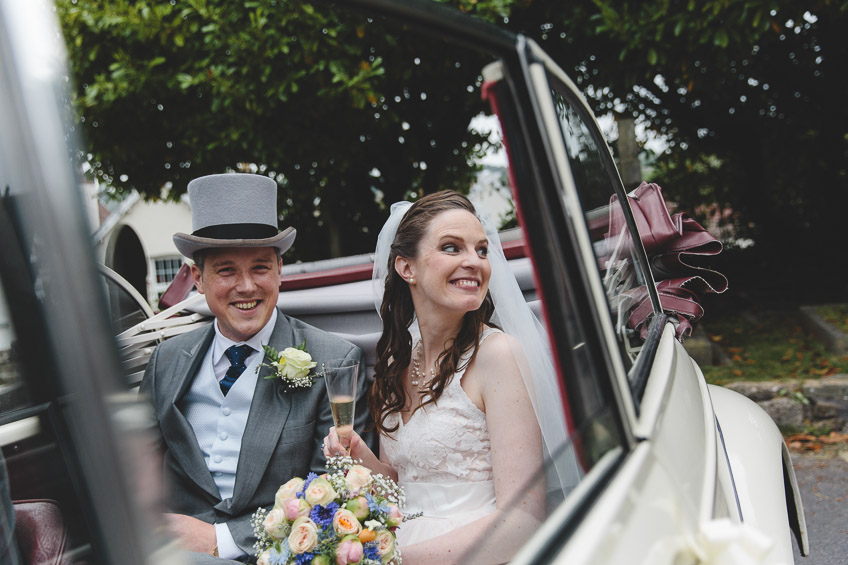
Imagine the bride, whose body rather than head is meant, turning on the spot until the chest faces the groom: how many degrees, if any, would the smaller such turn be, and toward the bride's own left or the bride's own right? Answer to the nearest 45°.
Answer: approximately 90° to the bride's own right

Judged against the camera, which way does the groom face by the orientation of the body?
toward the camera

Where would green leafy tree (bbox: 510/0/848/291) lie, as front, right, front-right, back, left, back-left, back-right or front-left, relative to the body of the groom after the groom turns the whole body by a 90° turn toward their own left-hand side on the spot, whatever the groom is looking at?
front-left

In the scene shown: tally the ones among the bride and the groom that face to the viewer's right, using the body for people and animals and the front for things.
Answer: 0
